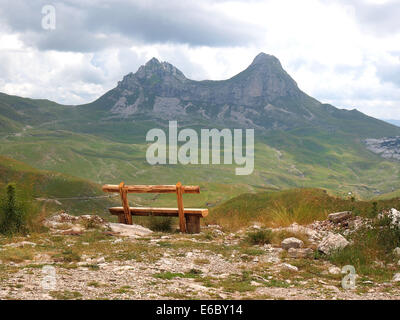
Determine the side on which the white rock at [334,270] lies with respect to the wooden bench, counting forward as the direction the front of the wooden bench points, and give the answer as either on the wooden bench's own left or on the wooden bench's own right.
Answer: on the wooden bench's own right

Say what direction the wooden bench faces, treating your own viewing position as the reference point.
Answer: facing away from the viewer and to the right of the viewer

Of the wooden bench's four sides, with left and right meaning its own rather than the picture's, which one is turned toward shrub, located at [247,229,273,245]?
right

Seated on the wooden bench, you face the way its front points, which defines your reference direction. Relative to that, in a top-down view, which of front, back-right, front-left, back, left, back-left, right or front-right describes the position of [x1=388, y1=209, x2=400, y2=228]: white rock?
right

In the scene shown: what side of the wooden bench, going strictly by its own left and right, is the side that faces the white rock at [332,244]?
right

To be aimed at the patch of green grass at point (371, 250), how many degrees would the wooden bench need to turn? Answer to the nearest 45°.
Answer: approximately 90° to its right
